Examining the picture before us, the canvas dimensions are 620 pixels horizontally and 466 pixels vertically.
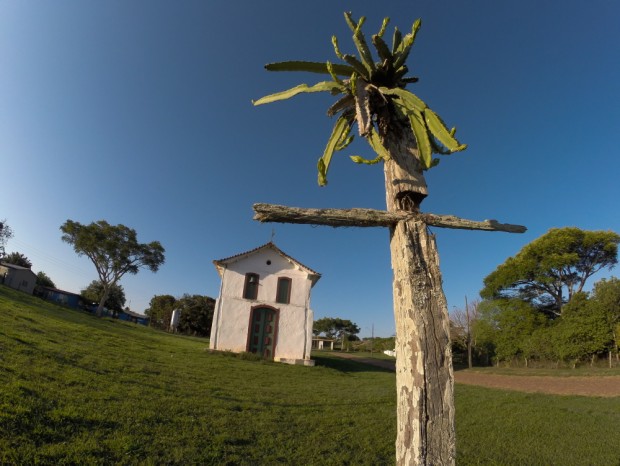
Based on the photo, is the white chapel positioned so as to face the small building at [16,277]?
no

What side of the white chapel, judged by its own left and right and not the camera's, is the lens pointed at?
front

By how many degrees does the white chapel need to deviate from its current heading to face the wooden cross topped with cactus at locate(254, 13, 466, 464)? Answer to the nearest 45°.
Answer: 0° — it already faces it

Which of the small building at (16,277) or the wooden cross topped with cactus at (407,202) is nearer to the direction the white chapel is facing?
the wooden cross topped with cactus

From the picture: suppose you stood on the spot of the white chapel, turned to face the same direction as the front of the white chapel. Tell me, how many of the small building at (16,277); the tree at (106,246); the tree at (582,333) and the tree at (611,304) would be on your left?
2

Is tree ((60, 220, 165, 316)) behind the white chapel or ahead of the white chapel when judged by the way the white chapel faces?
behind

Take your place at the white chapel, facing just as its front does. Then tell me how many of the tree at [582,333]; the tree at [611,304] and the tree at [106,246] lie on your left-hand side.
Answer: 2

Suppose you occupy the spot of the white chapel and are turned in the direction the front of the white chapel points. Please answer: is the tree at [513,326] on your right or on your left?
on your left

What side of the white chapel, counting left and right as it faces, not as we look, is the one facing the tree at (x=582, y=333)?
left

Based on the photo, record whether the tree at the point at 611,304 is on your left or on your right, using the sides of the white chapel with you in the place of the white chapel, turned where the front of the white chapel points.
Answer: on your left

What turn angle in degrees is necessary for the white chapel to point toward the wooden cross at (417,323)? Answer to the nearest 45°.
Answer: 0° — it already faces it
